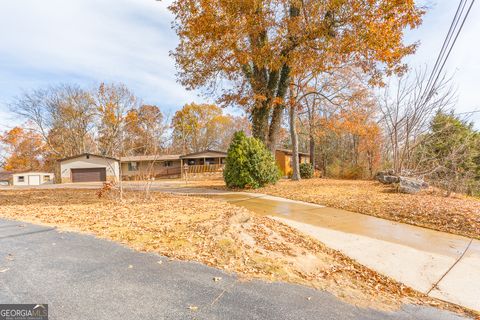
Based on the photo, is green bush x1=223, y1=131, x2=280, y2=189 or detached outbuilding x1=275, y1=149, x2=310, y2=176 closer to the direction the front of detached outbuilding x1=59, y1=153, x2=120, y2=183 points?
the green bush

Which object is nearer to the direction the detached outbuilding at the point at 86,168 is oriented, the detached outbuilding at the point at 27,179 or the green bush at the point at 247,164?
the green bush

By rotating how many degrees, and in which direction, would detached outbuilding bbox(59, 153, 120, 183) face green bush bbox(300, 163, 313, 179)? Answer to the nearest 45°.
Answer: approximately 45° to its left

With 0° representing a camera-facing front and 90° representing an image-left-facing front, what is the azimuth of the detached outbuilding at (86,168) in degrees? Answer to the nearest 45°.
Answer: approximately 0°

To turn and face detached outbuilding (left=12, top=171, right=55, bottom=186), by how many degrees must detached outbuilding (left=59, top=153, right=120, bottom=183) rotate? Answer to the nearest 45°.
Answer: approximately 135° to its right

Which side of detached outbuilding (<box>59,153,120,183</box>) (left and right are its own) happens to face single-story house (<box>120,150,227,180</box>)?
left

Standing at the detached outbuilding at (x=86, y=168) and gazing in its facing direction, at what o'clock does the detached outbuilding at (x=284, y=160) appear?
the detached outbuilding at (x=284, y=160) is roughly at 10 o'clock from the detached outbuilding at (x=86, y=168).
